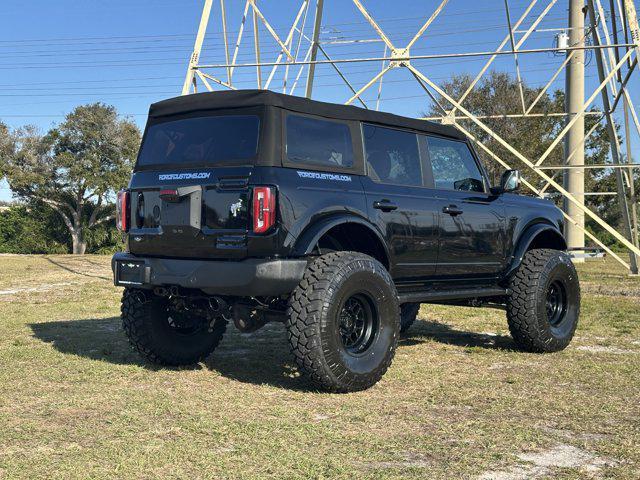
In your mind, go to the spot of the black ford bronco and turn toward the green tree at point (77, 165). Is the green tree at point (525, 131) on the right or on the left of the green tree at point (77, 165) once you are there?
right

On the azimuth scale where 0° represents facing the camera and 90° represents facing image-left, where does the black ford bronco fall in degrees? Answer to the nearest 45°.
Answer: approximately 225°

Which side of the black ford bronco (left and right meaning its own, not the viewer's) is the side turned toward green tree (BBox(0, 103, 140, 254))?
left

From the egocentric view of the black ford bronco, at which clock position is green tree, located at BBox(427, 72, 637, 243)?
The green tree is roughly at 11 o'clock from the black ford bronco.
